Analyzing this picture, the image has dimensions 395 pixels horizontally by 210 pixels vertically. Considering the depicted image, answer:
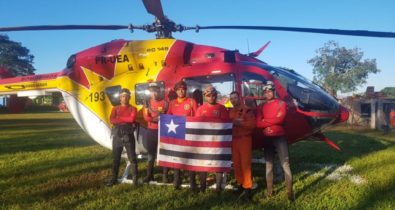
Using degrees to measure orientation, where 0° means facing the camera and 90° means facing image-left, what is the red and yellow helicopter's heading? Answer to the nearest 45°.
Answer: approximately 270°

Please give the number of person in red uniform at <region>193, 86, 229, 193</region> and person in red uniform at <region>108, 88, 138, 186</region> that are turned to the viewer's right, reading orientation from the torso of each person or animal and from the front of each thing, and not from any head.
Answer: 0

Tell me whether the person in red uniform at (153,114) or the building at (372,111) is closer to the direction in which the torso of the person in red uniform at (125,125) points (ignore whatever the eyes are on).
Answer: the person in red uniform

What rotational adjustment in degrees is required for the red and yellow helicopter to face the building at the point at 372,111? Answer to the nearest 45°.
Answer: approximately 45° to its left

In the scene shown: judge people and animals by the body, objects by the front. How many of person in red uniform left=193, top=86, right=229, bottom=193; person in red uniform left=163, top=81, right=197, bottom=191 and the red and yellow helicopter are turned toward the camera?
2

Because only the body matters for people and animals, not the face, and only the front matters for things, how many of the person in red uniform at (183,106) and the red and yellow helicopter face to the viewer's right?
1

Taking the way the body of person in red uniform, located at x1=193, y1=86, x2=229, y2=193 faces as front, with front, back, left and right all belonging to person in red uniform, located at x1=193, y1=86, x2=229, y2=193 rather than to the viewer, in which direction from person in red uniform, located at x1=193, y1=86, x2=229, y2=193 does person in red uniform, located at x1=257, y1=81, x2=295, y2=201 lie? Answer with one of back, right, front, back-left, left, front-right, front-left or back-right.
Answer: left

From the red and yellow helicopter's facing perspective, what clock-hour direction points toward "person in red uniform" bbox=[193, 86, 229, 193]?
The person in red uniform is roughly at 2 o'clock from the red and yellow helicopter.

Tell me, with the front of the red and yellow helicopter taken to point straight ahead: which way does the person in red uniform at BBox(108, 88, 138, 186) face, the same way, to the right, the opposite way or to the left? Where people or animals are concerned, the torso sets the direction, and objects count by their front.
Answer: to the right

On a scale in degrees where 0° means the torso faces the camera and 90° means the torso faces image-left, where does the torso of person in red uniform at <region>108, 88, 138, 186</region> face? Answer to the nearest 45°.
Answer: approximately 0°

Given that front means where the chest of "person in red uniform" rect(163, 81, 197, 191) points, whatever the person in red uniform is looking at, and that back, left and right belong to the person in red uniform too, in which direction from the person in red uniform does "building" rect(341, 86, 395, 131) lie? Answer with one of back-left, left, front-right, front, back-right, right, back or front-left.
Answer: back-left
